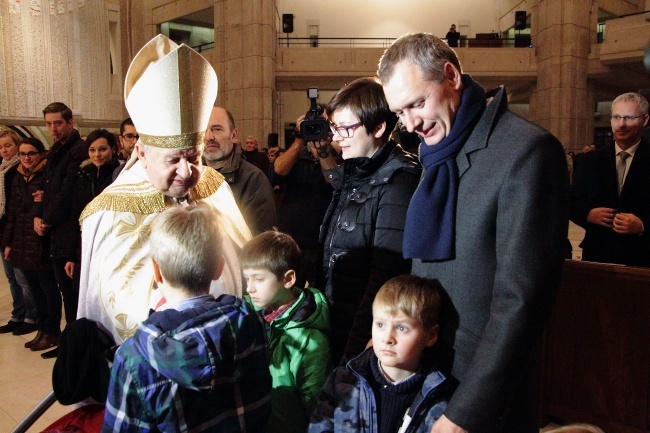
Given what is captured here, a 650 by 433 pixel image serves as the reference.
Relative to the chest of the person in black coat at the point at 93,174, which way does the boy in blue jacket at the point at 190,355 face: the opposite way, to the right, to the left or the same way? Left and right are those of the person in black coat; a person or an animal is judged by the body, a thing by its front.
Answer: the opposite way

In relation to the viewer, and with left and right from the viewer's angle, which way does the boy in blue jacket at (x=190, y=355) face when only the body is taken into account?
facing away from the viewer

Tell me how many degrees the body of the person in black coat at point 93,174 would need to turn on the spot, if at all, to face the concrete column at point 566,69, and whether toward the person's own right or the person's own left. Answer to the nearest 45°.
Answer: approximately 135° to the person's own left

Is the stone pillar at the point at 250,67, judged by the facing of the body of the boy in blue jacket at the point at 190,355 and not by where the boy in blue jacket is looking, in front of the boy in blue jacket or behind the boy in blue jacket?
in front

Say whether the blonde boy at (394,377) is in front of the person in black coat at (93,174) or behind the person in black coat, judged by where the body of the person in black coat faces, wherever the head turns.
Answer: in front

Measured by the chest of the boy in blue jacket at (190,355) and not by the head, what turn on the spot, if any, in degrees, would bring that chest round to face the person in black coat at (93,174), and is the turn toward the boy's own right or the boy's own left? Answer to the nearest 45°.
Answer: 0° — they already face them

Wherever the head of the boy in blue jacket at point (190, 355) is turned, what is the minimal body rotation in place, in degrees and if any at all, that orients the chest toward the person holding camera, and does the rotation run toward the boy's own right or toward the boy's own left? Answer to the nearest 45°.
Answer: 0° — they already face them

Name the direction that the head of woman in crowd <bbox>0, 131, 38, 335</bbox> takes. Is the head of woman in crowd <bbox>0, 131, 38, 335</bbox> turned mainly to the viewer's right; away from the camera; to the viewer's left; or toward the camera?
toward the camera

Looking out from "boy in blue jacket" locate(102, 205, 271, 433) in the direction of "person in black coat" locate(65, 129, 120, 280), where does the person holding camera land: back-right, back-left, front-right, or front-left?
front-right

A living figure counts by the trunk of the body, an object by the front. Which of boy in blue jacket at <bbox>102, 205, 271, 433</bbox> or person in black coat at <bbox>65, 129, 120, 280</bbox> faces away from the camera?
the boy in blue jacket

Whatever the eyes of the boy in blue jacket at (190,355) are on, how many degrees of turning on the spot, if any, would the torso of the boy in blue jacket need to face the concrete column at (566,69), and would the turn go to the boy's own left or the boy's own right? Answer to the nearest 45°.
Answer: approximately 45° to the boy's own right

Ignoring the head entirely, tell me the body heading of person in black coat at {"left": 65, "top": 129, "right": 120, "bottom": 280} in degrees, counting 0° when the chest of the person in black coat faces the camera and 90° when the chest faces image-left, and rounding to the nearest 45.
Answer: approximately 0°

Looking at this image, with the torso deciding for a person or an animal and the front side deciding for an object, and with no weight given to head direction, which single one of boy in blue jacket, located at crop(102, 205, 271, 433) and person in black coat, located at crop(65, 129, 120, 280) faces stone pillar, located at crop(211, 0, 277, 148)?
the boy in blue jacket

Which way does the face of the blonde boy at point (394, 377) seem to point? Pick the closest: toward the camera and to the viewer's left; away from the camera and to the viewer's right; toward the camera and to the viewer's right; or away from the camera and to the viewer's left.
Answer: toward the camera and to the viewer's left

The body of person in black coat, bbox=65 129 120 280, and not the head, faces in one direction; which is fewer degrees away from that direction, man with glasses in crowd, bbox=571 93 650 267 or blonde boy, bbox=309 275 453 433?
the blonde boy

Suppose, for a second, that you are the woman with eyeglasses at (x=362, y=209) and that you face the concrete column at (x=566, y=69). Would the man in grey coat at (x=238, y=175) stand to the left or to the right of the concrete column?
left

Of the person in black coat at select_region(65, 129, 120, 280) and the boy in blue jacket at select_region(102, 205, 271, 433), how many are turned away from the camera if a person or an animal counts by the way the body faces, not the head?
1

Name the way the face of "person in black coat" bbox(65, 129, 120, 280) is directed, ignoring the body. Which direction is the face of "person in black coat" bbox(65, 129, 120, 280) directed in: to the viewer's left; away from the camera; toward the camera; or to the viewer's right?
toward the camera
